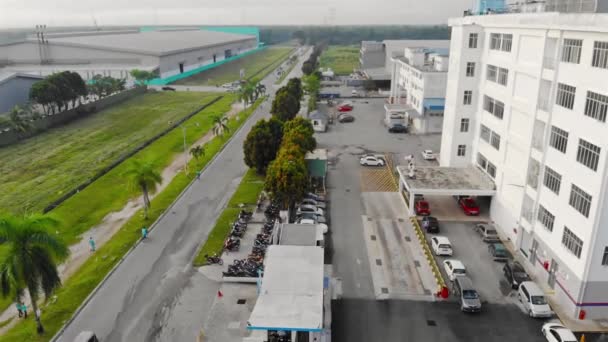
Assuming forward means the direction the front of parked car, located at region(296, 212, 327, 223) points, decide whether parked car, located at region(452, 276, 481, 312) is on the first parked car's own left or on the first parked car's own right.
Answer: on the first parked car's own right

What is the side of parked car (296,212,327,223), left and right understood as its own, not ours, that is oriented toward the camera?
right

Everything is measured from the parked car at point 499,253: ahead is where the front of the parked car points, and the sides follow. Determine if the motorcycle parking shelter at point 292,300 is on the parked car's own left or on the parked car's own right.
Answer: on the parked car's own right

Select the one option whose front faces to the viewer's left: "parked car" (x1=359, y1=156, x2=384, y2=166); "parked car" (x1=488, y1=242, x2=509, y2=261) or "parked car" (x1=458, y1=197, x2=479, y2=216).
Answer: "parked car" (x1=359, y1=156, x2=384, y2=166)
